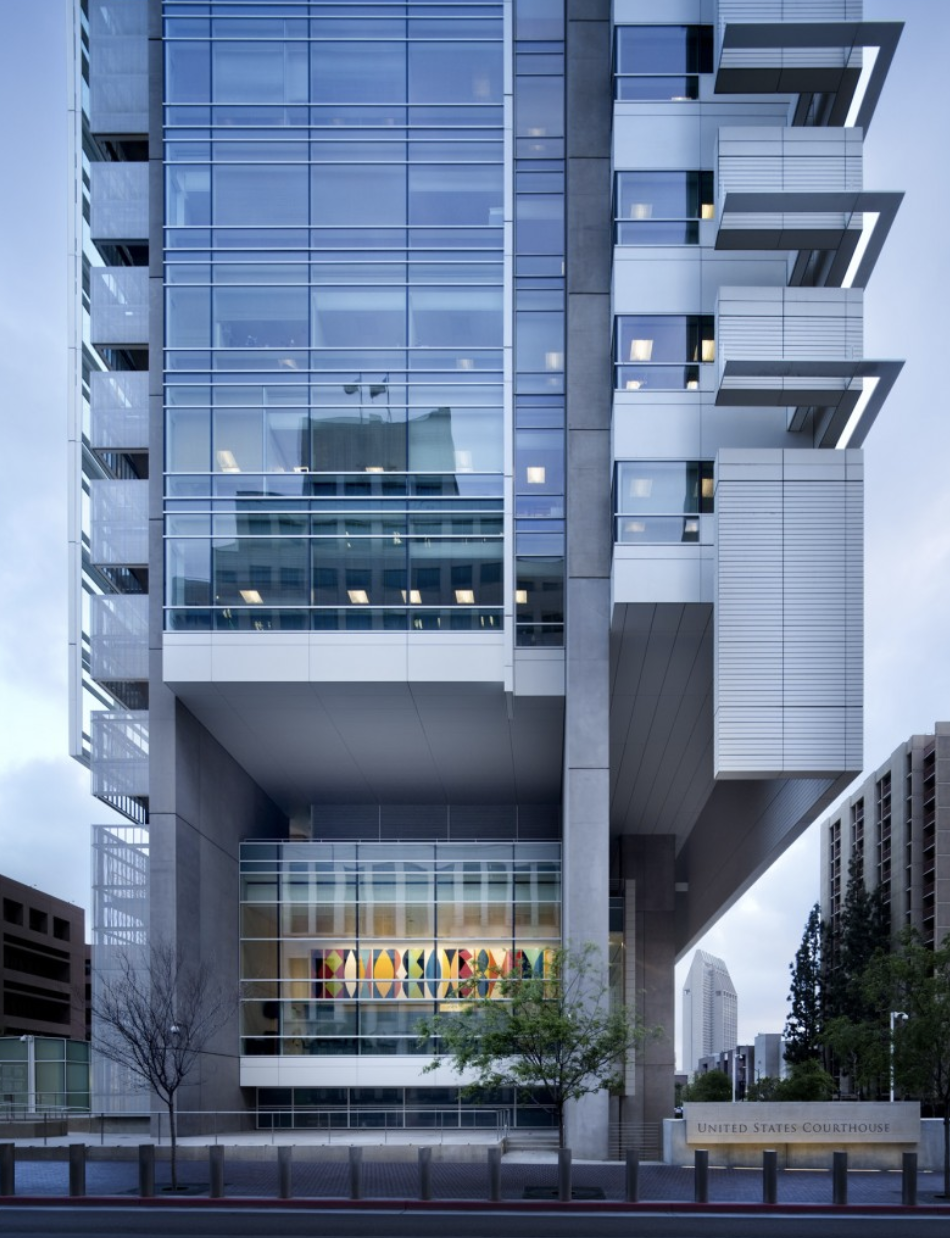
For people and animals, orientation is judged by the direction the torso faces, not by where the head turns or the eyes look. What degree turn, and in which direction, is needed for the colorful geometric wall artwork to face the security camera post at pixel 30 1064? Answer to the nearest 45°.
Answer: approximately 90° to its right

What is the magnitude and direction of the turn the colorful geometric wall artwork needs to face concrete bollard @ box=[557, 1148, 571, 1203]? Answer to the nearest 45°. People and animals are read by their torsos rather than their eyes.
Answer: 0° — it already faces it

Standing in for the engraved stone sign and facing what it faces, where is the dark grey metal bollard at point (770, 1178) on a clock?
The dark grey metal bollard is roughly at 12 o'clock from the engraved stone sign.

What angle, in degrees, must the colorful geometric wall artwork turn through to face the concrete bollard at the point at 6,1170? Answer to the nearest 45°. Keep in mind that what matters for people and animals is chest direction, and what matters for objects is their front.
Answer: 0° — it already faces it

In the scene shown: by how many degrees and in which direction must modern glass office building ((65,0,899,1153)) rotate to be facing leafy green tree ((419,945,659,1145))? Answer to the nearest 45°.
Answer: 0° — it already faces it

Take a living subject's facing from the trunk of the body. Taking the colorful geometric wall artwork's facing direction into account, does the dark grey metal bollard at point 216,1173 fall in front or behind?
in front

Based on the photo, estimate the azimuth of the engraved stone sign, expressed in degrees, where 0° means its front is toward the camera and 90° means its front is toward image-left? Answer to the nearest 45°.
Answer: approximately 0°
